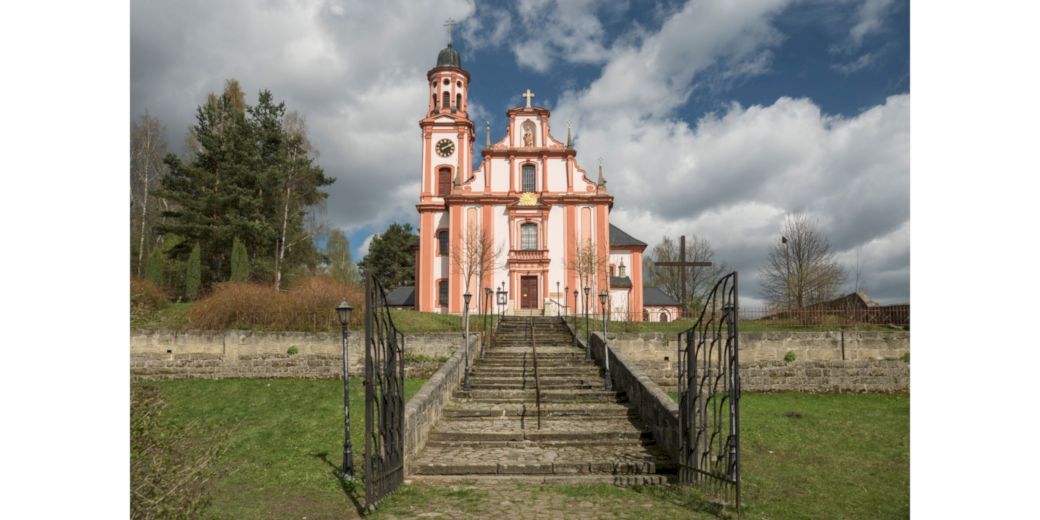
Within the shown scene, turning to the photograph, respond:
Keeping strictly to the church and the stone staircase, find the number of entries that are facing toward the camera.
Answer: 2

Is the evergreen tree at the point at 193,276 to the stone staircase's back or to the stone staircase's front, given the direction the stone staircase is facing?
to the back

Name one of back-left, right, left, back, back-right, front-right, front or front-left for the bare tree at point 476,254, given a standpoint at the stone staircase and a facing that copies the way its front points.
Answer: back

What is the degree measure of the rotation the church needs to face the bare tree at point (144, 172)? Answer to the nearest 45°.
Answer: approximately 90° to its right

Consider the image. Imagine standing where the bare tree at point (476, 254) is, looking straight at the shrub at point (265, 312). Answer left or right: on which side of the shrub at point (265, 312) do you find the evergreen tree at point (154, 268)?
right

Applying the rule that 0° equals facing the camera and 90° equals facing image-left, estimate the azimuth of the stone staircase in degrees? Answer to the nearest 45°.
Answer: approximately 0°

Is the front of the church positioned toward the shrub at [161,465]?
yes

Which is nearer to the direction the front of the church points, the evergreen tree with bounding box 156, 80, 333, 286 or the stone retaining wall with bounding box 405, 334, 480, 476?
the stone retaining wall

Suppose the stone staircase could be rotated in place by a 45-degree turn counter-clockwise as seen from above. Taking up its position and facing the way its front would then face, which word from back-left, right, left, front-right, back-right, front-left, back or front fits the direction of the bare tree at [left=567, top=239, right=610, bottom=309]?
back-left

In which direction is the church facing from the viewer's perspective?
toward the camera

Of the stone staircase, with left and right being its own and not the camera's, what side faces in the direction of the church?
back
